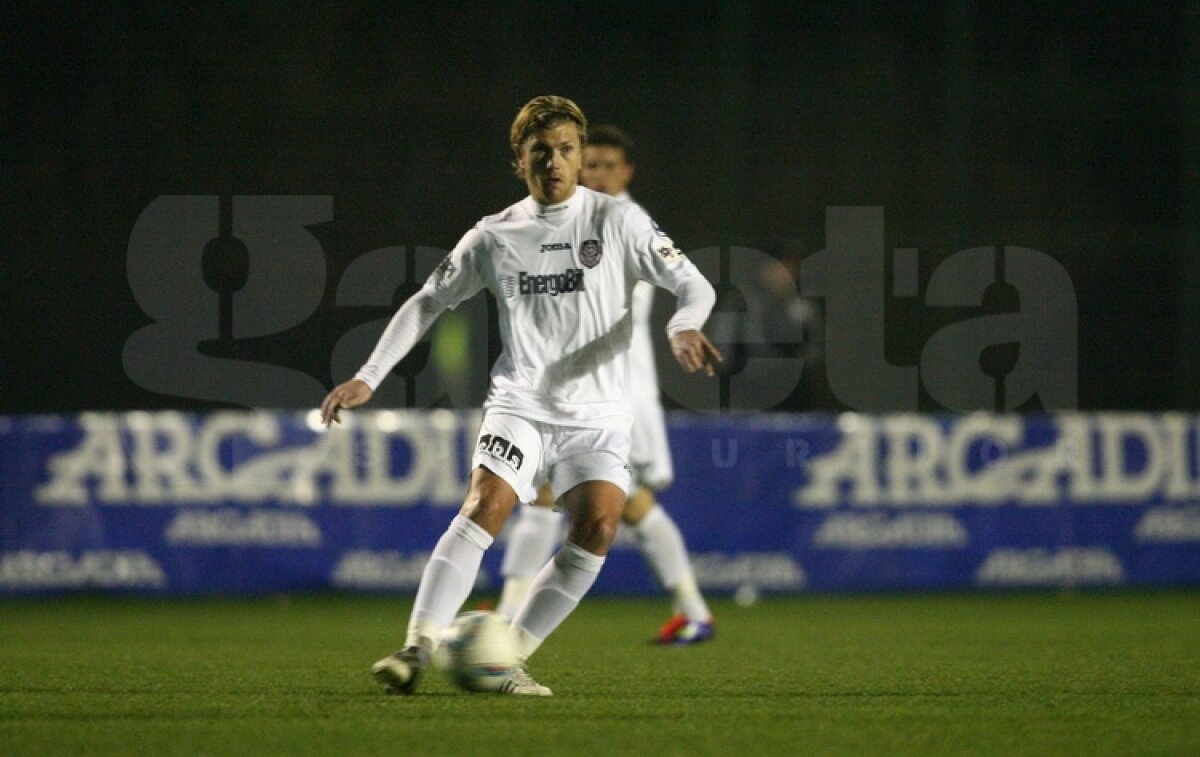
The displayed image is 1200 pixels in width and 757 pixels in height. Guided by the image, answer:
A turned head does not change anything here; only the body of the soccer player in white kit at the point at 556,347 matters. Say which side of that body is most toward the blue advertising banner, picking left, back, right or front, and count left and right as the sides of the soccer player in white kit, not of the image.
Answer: back

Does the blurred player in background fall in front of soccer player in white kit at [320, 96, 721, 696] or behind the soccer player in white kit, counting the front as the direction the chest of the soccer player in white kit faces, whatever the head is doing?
behind

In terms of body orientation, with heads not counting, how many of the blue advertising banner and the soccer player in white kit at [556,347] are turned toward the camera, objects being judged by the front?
2

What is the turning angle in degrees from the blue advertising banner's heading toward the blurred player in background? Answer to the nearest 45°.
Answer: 0° — it already faces them

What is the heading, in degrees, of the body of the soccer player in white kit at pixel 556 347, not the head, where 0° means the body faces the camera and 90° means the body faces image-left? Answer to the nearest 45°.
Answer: approximately 0°

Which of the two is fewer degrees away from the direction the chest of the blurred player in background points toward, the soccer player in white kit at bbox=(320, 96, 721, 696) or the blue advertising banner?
the soccer player in white kit

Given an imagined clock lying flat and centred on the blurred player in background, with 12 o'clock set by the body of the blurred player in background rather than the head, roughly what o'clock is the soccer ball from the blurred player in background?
The soccer ball is roughly at 11 o'clock from the blurred player in background.

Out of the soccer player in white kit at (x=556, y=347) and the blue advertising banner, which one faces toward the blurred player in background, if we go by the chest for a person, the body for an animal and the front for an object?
the blue advertising banner

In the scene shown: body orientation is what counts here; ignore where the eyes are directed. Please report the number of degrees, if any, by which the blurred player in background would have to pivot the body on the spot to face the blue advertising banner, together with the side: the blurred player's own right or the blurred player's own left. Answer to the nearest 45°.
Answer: approximately 135° to the blurred player's own right

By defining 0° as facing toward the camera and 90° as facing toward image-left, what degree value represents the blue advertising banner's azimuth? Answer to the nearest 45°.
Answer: approximately 0°
